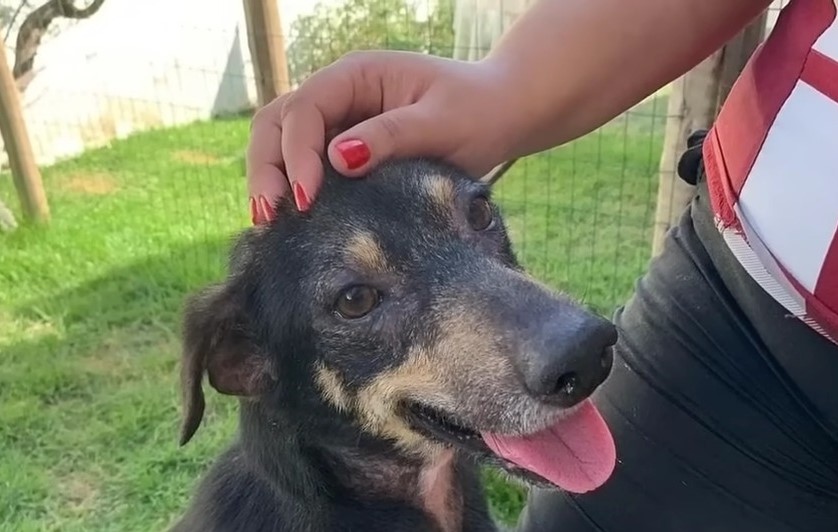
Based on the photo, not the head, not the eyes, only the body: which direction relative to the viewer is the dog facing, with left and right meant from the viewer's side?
facing the viewer and to the right of the viewer

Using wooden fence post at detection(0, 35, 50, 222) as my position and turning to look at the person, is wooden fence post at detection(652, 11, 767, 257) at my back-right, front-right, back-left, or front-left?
front-left

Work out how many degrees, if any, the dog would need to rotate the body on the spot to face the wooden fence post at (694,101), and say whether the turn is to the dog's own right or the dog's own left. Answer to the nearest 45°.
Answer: approximately 90° to the dog's own left

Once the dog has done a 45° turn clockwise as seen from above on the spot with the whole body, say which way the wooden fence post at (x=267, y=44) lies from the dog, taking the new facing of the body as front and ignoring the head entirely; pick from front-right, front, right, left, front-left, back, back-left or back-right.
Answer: back

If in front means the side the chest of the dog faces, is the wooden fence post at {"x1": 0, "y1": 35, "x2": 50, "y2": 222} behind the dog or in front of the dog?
behind
